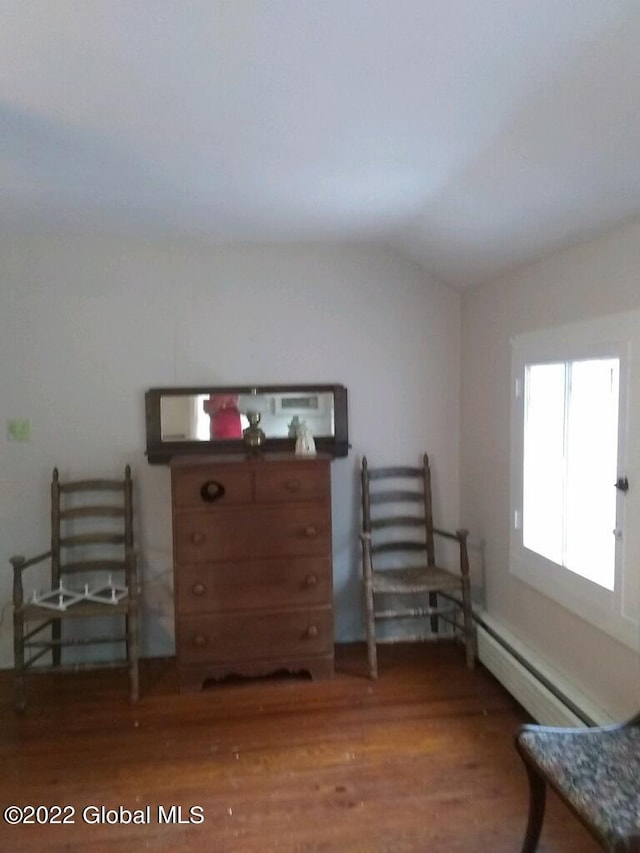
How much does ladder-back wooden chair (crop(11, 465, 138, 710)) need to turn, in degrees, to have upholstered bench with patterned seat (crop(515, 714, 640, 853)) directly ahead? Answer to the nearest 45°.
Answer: approximately 45° to its left

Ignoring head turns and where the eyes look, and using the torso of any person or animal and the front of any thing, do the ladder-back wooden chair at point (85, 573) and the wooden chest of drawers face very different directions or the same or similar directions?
same or similar directions

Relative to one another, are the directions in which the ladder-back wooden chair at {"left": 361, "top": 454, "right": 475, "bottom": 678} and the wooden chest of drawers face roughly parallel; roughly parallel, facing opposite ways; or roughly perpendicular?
roughly parallel

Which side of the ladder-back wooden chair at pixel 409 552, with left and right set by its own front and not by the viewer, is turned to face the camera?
front

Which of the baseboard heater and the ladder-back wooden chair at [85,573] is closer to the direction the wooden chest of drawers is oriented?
the baseboard heater

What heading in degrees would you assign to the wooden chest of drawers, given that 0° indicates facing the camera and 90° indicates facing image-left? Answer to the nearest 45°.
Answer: approximately 0°

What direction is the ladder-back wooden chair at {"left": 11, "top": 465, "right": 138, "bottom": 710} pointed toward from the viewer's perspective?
toward the camera

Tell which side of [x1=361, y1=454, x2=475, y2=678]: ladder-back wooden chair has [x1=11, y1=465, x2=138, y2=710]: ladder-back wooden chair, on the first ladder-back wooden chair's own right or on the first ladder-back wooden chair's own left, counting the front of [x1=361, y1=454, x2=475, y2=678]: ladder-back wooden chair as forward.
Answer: on the first ladder-back wooden chair's own right

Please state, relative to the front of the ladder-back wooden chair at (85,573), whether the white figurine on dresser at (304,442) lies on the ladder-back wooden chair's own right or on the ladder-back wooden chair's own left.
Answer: on the ladder-back wooden chair's own left

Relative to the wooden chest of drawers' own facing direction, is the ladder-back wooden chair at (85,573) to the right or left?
on its right

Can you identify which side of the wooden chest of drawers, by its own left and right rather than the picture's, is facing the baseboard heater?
left

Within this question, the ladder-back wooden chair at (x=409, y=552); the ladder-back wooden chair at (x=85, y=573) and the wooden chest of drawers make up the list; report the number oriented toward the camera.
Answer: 3

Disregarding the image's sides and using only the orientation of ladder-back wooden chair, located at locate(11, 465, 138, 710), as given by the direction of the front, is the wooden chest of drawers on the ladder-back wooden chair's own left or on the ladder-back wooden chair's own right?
on the ladder-back wooden chair's own left

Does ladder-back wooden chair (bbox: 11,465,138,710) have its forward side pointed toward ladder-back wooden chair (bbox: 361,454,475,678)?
no

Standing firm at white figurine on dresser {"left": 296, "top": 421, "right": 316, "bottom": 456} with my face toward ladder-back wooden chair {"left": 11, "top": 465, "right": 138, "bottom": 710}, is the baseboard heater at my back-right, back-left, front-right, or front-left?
back-left
